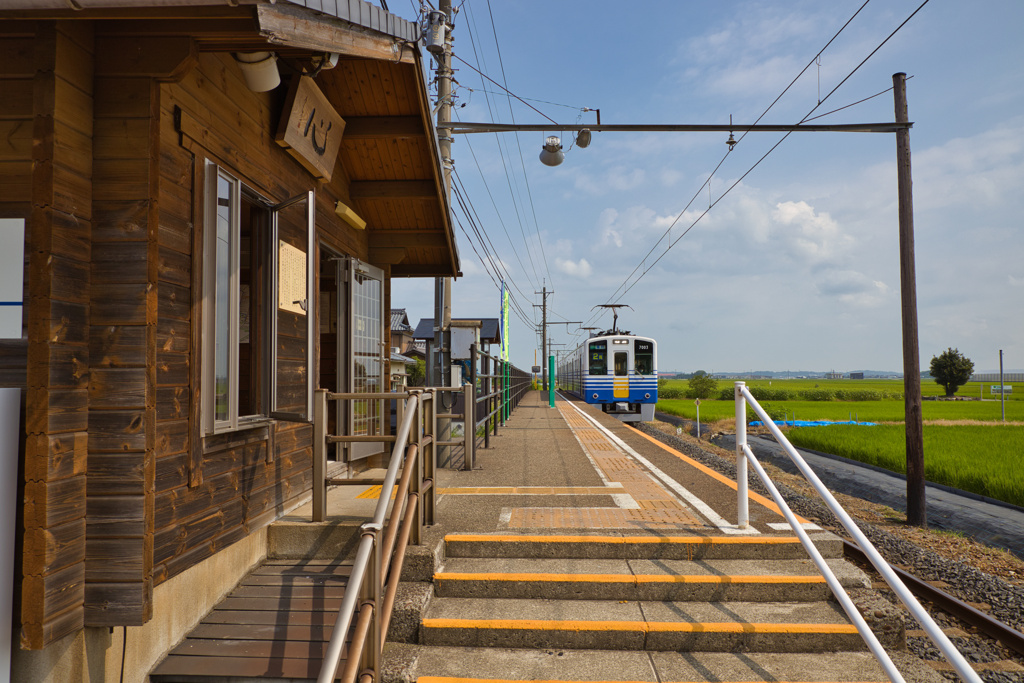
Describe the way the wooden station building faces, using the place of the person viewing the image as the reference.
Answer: facing the viewer and to the right of the viewer

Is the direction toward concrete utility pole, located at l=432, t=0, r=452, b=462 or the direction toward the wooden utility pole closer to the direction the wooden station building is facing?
the wooden utility pole

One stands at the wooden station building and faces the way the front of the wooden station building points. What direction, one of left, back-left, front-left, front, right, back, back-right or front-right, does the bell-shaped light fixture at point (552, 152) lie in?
left

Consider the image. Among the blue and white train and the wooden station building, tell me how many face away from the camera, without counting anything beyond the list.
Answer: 0

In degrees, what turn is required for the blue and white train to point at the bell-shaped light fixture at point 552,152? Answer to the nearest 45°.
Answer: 0° — it already faces it

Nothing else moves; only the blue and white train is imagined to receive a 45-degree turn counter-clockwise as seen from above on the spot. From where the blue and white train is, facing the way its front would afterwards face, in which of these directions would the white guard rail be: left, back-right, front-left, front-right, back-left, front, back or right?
front-right

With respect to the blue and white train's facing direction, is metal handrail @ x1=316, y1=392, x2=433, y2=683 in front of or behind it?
in front

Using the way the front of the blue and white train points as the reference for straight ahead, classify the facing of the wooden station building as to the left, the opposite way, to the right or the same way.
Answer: to the left

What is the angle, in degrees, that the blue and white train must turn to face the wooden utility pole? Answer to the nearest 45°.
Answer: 0° — it already faces it

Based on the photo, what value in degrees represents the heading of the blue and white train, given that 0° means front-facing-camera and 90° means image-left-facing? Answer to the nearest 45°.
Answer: approximately 0°

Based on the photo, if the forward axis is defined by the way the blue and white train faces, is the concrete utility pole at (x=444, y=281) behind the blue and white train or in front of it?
in front
